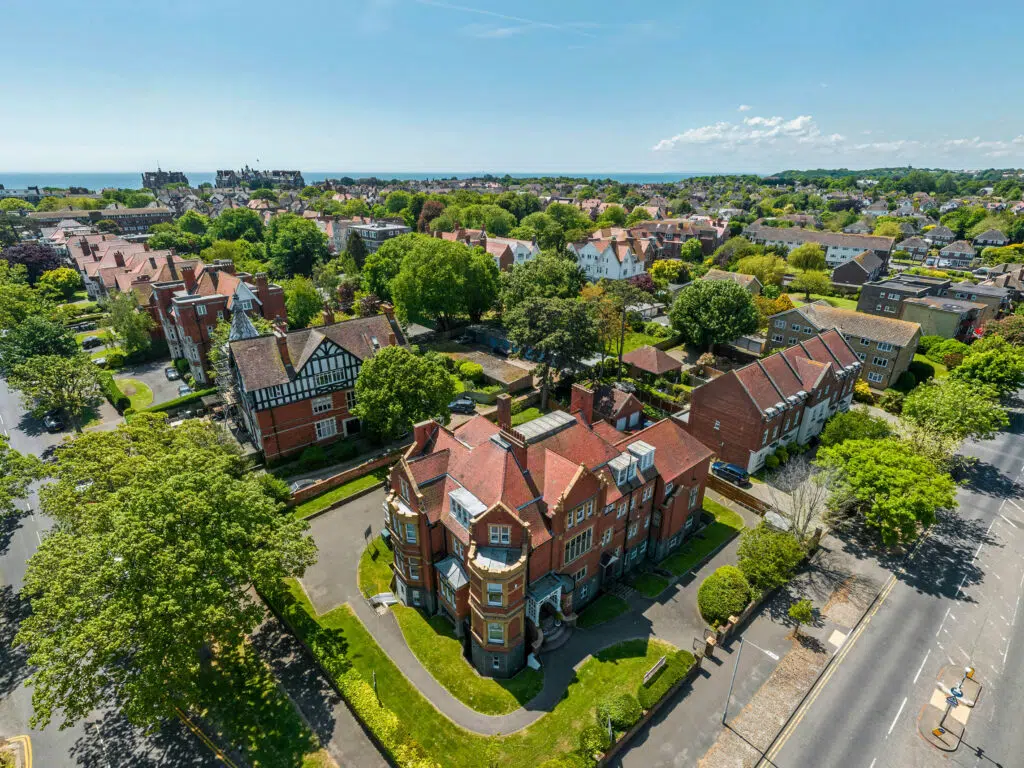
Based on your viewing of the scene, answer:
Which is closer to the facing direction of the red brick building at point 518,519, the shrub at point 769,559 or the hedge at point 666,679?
the hedge

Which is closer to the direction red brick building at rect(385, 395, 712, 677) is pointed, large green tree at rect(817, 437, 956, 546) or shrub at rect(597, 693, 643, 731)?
the shrub

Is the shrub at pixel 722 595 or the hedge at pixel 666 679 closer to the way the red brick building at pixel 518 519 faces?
the hedge

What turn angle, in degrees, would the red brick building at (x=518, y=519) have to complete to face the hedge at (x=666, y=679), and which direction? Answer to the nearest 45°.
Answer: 0° — it already faces it

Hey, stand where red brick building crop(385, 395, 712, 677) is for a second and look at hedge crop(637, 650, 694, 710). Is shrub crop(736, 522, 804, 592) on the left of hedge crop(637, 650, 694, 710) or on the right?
left

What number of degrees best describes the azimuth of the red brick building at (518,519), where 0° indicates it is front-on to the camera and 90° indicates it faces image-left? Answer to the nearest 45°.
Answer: approximately 315°

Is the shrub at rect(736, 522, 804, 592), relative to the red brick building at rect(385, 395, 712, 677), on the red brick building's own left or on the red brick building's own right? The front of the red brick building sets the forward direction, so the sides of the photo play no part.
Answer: on the red brick building's own left

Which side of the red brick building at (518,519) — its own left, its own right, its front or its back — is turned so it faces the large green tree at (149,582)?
right

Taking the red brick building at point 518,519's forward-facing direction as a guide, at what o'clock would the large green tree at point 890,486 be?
The large green tree is roughly at 10 o'clock from the red brick building.
